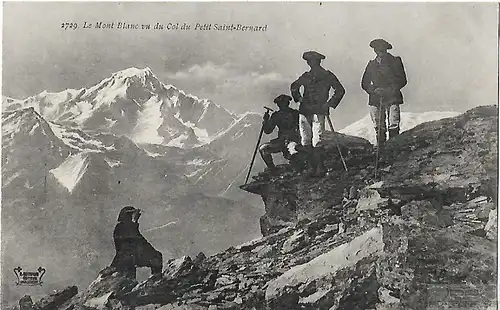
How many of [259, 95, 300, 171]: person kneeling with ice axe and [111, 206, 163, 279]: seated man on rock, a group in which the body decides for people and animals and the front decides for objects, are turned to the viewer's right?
1

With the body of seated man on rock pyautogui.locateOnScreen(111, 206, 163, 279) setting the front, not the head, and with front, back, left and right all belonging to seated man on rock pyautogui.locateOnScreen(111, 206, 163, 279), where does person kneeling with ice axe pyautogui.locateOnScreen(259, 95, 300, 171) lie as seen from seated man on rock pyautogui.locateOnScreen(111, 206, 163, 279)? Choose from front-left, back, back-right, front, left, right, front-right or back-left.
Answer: front

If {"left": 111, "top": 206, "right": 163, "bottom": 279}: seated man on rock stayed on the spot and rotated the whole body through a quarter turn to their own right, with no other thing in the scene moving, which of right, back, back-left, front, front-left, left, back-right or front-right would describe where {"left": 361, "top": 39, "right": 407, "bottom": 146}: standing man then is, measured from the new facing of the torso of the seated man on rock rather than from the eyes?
left

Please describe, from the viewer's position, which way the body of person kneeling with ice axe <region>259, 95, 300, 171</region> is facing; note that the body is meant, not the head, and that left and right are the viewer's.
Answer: facing the viewer and to the left of the viewer
